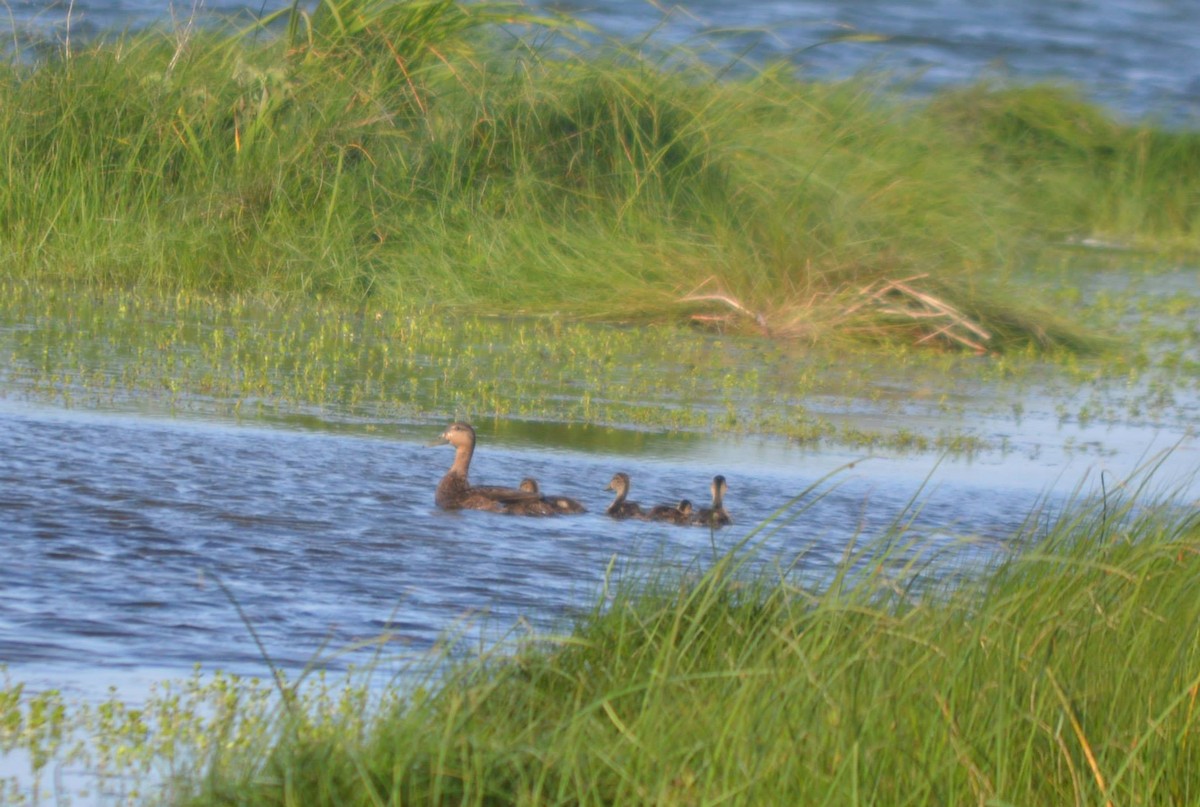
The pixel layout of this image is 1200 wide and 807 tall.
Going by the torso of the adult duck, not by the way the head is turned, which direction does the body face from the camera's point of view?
to the viewer's left

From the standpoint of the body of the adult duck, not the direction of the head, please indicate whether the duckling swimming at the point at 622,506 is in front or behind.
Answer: behind

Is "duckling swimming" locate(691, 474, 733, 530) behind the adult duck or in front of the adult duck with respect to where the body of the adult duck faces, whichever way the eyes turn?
behind

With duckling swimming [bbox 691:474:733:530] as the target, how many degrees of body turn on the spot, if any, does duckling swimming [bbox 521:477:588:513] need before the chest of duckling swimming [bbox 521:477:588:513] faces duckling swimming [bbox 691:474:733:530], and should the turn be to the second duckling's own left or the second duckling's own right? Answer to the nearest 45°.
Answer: approximately 180°

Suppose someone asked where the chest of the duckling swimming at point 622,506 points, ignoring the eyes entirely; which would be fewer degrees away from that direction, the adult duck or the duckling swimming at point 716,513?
the adult duck

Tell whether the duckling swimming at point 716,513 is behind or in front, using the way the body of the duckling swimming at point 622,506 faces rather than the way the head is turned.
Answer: behind

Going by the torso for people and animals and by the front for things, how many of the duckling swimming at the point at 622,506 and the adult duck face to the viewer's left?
2

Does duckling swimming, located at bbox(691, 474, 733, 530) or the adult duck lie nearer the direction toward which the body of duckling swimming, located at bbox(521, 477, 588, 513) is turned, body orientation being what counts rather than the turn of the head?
the adult duck

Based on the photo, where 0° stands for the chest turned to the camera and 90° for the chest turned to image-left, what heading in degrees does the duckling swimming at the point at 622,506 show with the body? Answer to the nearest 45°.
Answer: approximately 90°

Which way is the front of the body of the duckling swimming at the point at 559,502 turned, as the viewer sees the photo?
to the viewer's left
